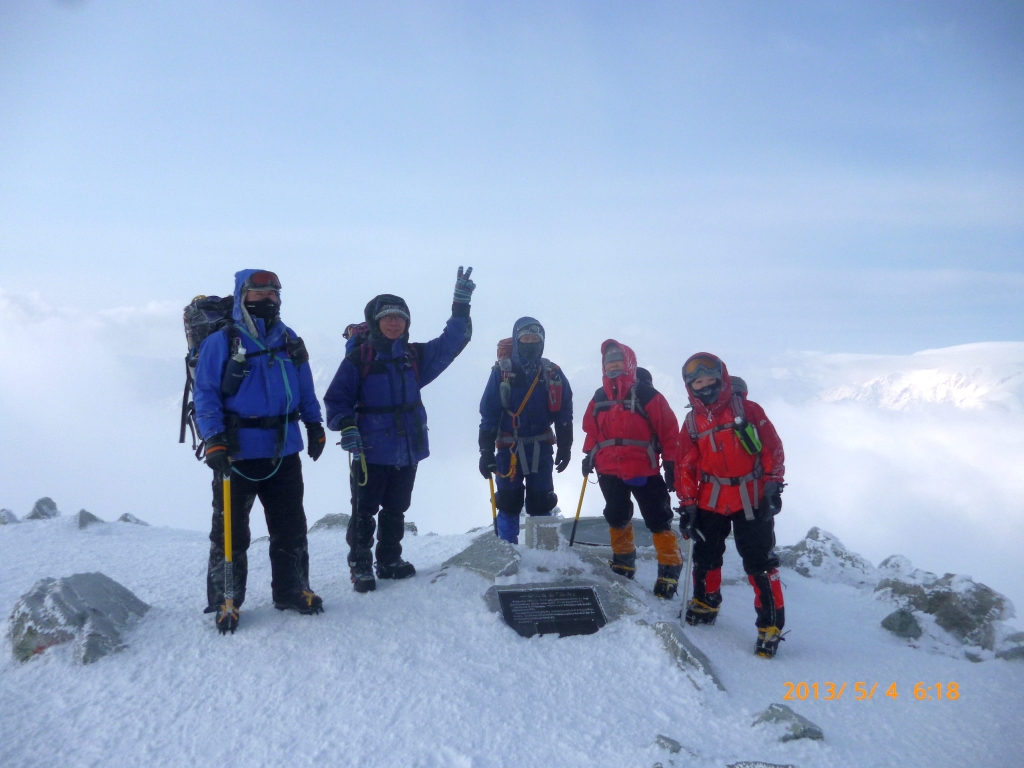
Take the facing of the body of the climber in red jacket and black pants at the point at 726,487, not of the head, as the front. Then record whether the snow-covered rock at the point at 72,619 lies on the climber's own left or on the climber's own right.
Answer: on the climber's own right

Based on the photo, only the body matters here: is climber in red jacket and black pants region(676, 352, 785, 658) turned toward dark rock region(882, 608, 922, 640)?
no

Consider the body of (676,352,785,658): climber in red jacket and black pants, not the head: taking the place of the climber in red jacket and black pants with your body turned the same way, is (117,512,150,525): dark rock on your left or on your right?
on your right

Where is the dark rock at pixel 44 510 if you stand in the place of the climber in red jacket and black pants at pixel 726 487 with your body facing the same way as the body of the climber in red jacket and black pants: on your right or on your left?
on your right

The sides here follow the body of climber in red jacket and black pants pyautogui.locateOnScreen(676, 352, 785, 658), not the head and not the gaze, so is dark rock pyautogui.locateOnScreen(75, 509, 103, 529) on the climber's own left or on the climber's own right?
on the climber's own right

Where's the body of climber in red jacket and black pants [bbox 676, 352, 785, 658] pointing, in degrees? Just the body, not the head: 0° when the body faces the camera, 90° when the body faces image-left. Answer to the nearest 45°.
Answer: approximately 0°

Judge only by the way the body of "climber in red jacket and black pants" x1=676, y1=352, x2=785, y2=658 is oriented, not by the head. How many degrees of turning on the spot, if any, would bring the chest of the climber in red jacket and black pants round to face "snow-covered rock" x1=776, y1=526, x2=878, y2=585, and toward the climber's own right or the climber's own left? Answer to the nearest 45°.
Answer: approximately 180°

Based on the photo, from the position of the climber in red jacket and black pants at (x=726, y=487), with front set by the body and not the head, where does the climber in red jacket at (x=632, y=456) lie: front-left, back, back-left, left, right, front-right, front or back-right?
back-right

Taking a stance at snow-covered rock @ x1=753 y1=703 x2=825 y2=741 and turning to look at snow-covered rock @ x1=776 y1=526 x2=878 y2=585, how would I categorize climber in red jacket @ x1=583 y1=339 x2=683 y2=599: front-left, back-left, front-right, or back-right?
front-left

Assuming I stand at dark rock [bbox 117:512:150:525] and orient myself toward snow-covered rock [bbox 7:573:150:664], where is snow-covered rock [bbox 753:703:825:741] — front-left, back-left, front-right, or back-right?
front-left
